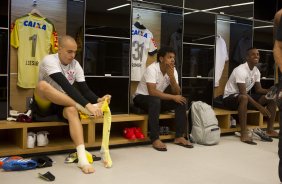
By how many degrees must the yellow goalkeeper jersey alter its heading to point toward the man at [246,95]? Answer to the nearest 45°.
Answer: approximately 90° to its right

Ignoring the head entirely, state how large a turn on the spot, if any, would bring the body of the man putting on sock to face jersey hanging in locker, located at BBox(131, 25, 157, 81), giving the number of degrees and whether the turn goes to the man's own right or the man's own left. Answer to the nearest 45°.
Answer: approximately 90° to the man's own left

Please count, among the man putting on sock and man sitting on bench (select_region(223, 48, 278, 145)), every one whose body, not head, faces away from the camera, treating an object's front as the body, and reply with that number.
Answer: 0

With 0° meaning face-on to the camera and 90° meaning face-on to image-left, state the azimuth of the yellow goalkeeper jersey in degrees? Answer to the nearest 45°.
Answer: approximately 180°

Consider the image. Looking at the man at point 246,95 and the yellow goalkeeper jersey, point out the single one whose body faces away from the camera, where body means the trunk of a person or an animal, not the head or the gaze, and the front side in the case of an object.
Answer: the yellow goalkeeper jersey

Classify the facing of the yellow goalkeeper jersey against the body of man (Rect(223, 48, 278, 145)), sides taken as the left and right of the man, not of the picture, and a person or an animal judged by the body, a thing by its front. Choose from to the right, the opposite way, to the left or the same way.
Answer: the opposite way

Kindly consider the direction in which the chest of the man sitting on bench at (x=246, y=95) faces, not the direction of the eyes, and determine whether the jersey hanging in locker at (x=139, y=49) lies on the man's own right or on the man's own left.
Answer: on the man's own right

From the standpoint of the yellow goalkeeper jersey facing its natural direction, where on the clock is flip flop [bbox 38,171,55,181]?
The flip flop is roughly at 6 o'clock from the yellow goalkeeper jersey.
